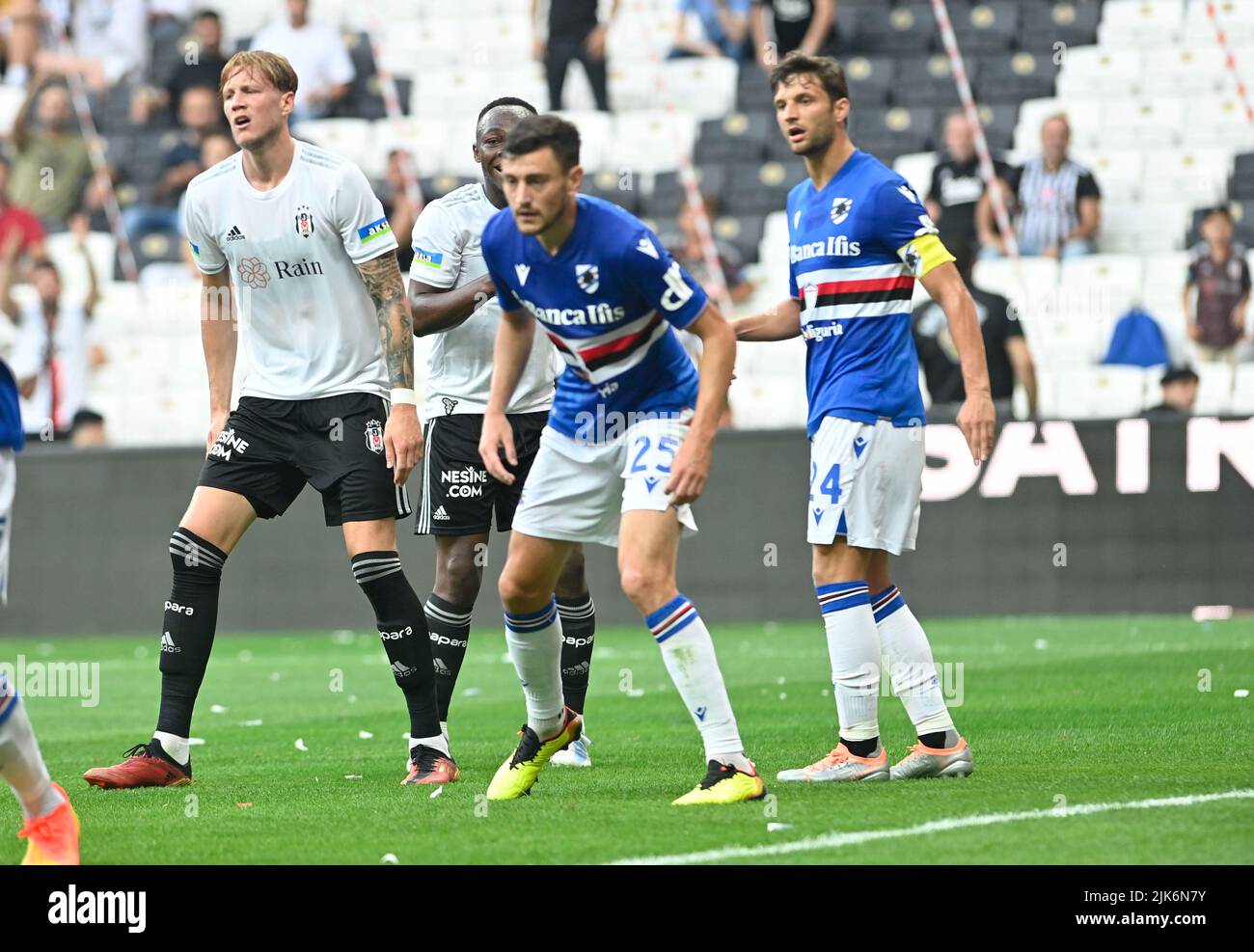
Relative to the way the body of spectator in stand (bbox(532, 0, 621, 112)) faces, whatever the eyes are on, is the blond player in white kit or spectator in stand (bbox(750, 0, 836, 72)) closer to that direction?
the blond player in white kit

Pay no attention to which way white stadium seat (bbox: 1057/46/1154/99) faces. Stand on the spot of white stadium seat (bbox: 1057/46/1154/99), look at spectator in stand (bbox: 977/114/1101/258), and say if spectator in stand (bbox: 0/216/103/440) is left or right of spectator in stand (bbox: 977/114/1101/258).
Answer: right

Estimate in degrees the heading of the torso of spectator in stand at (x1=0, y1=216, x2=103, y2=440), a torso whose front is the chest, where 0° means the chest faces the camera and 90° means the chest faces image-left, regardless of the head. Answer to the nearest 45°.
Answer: approximately 0°

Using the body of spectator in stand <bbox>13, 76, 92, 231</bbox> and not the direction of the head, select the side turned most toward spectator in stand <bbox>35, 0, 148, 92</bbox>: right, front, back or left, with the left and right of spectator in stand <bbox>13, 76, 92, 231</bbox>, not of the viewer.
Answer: back
